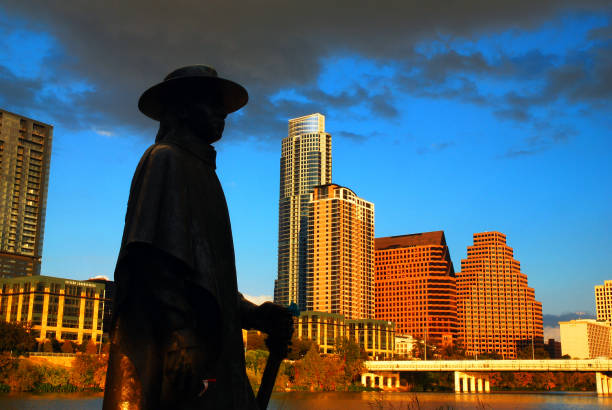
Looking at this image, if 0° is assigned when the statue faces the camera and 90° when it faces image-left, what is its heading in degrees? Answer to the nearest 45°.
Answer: approximately 270°
